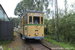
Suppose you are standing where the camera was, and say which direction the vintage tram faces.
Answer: facing the viewer

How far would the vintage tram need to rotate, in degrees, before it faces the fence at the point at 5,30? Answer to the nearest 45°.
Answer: approximately 135° to its right
